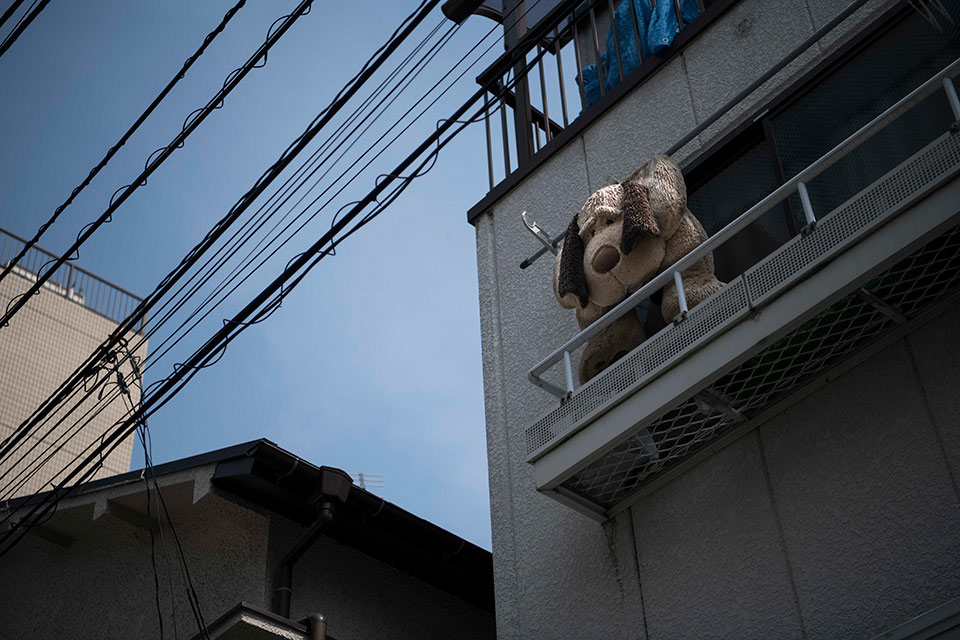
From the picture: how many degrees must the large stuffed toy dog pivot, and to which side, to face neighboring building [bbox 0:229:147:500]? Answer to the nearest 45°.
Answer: approximately 90° to its right

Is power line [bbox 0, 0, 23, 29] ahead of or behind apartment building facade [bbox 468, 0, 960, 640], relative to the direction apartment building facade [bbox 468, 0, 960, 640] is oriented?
ahead

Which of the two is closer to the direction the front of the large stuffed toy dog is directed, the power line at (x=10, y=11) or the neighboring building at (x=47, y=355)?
the power line

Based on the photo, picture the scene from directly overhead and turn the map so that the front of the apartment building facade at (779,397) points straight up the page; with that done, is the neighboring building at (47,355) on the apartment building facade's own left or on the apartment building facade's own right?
on the apartment building facade's own right

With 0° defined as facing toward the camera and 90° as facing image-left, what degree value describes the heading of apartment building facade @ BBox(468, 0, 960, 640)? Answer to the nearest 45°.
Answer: approximately 45°

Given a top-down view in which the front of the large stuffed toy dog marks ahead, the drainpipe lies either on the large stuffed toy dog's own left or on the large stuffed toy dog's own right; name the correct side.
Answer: on the large stuffed toy dog's own right

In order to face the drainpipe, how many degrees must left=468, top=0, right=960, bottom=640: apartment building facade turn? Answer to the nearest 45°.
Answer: approximately 90° to its right

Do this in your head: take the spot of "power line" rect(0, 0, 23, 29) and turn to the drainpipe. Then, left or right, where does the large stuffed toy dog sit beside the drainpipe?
right

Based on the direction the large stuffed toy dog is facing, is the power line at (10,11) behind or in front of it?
in front
